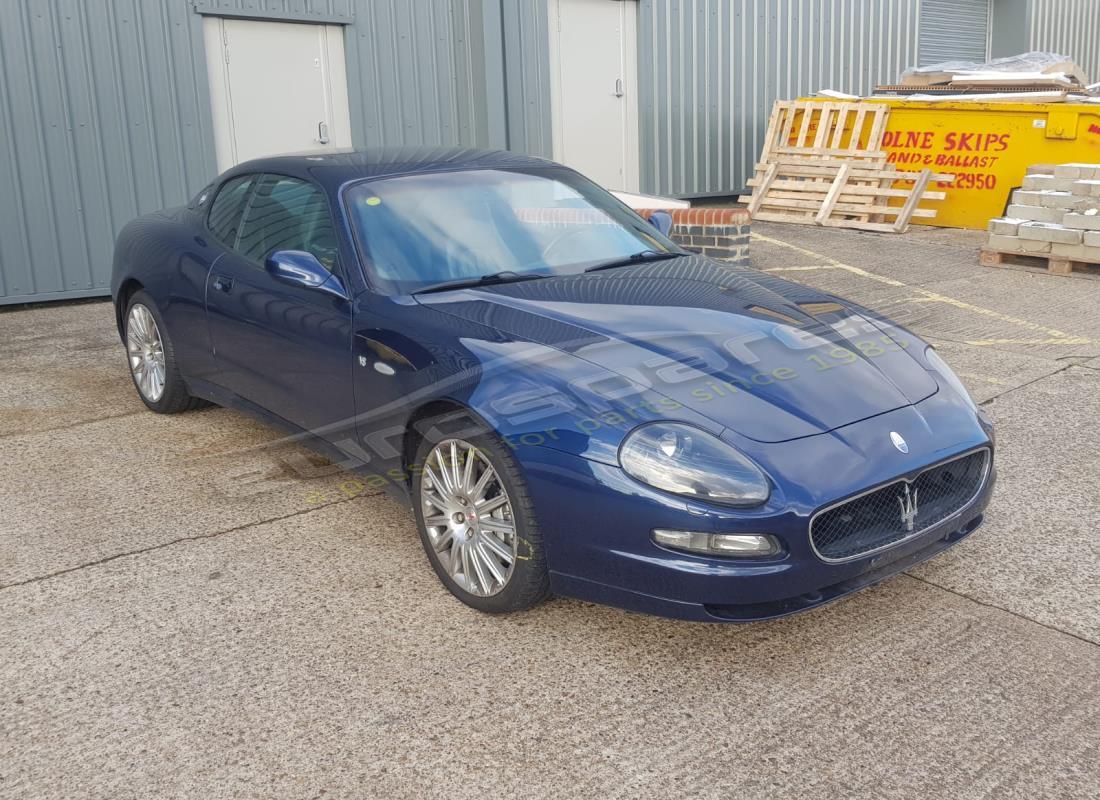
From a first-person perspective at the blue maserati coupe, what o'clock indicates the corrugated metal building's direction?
The corrugated metal building is roughly at 7 o'clock from the blue maserati coupe.

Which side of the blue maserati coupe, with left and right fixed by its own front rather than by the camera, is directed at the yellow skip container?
left

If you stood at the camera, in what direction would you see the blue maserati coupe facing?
facing the viewer and to the right of the viewer
